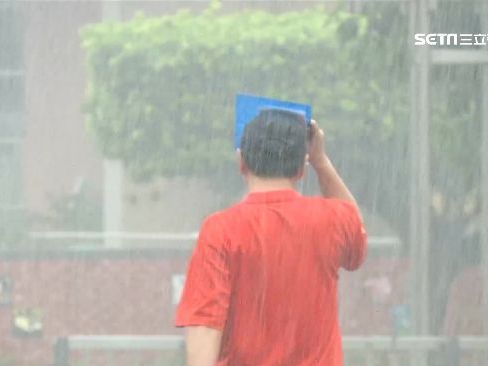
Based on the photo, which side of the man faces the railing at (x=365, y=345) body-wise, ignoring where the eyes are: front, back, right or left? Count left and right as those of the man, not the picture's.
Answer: front

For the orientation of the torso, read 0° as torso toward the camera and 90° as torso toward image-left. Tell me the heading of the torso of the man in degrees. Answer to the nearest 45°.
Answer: approximately 180°

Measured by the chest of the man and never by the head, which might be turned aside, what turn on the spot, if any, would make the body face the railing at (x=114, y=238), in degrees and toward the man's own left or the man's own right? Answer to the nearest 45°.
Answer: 0° — they already face it

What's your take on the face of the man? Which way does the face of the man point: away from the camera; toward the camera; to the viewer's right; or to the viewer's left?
away from the camera

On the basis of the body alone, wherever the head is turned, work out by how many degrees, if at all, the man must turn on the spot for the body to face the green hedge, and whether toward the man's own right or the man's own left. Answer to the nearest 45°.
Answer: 0° — they already face it
